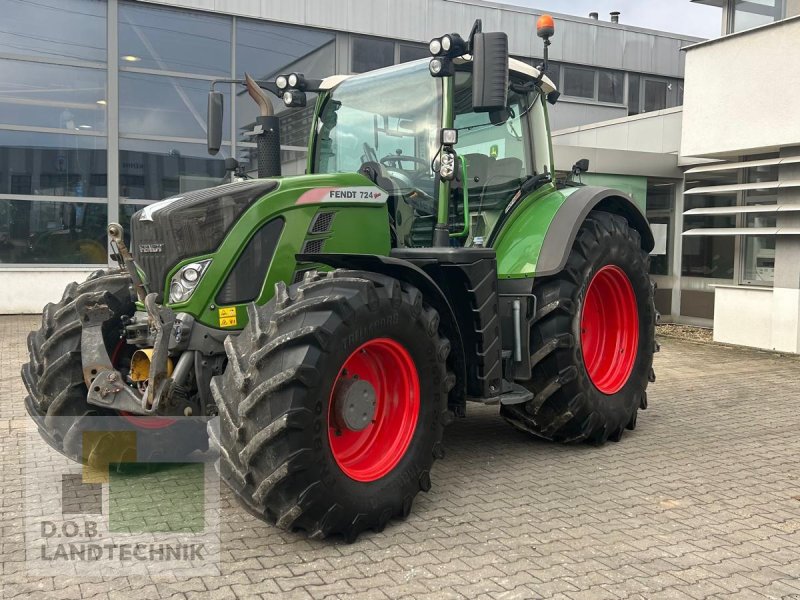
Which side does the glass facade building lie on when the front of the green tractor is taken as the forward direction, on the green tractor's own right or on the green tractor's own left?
on the green tractor's own right
